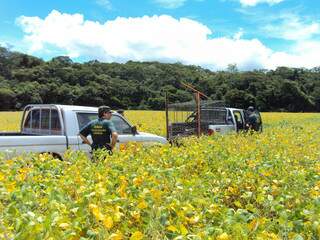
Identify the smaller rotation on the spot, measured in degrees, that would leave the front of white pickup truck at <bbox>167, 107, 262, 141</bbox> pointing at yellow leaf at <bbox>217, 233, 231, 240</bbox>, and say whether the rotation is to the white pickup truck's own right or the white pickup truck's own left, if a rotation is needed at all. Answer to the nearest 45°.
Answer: approximately 135° to the white pickup truck's own right

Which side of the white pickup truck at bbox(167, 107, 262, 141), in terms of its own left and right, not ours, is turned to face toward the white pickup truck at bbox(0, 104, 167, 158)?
back

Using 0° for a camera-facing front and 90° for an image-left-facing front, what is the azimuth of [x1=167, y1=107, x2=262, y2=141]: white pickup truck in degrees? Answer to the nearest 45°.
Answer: approximately 225°

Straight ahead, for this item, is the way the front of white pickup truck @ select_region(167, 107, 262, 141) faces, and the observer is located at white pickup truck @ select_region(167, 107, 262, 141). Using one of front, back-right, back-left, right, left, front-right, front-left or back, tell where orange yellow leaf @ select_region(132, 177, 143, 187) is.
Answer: back-right
